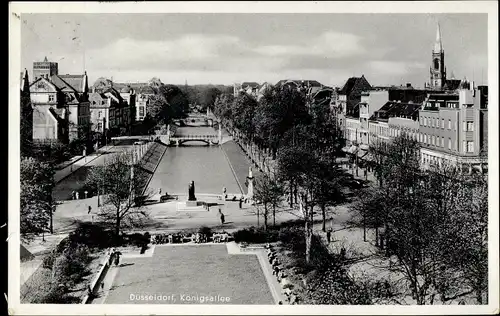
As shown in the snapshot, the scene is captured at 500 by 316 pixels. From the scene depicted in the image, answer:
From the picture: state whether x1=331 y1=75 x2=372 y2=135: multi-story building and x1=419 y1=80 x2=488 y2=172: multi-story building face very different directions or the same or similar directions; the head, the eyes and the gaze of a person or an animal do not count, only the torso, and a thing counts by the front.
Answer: same or similar directions

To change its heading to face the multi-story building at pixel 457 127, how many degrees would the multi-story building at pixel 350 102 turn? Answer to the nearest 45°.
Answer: approximately 90° to its left

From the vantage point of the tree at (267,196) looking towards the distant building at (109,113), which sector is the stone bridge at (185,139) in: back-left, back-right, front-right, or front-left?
front-right

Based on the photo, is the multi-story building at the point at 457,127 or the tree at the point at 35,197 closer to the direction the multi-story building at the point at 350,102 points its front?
the tree

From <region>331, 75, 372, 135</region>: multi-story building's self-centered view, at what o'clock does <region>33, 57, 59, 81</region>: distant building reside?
The distant building is roughly at 12 o'clock from the multi-story building.

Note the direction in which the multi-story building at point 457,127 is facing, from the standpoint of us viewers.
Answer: facing the viewer and to the left of the viewer

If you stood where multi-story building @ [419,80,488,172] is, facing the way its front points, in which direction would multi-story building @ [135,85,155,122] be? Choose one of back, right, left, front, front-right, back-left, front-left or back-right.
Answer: front-right

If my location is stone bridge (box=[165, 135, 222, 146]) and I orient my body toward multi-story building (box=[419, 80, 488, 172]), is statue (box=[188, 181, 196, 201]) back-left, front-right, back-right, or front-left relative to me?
front-right

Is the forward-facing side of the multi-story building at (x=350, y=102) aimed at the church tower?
no
